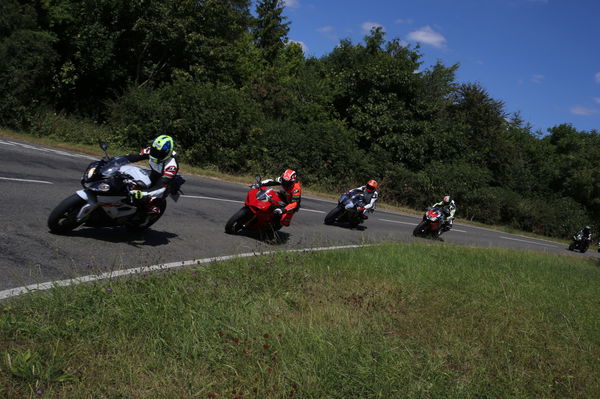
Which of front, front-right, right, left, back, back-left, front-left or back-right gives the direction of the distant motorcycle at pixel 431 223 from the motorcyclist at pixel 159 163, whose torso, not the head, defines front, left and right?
back

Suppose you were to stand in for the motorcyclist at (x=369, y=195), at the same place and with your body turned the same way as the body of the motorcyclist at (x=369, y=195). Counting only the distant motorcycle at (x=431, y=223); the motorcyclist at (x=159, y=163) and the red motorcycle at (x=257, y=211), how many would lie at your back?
1

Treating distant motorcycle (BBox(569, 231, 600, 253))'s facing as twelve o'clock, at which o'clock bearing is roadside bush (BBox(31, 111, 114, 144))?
The roadside bush is roughly at 12 o'clock from the distant motorcycle.

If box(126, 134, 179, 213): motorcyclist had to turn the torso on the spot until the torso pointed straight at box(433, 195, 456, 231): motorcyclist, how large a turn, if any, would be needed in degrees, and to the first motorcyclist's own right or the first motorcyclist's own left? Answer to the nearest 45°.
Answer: approximately 180°

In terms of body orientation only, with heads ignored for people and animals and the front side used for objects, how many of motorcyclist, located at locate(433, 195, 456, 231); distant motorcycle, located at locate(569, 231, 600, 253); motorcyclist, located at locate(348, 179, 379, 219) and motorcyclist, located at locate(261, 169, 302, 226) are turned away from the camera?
0

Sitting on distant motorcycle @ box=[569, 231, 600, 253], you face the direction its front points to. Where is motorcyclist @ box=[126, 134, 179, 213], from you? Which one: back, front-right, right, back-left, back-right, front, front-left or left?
front-left

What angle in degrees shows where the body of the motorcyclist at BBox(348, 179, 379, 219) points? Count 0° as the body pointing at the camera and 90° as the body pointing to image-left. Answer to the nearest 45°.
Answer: approximately 45°

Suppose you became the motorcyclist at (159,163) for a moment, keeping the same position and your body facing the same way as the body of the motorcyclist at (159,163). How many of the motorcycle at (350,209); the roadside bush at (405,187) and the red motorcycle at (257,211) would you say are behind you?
3

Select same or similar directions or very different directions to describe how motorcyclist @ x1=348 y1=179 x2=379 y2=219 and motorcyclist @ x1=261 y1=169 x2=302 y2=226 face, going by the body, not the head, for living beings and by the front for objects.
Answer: same or similar directions

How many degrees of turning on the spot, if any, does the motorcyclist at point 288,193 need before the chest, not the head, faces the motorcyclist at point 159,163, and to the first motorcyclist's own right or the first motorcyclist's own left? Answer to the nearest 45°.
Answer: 0° — they already face them

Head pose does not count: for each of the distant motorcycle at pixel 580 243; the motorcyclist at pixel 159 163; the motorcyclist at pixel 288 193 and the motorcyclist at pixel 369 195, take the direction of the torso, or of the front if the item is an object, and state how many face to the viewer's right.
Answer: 0

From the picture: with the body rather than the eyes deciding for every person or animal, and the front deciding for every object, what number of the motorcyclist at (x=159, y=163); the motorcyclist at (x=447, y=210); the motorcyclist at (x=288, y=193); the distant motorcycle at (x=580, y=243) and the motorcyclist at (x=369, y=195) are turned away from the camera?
0

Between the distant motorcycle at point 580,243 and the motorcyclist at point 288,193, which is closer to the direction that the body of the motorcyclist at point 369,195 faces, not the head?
the motorcyclist

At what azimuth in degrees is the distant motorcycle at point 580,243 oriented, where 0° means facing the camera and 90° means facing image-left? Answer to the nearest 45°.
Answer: approximately 45°
